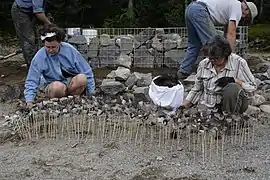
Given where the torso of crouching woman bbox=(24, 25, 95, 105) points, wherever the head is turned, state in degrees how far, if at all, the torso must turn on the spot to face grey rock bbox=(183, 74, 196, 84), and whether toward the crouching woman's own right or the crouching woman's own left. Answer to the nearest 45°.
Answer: approximately 135° to the crouching woman's own left

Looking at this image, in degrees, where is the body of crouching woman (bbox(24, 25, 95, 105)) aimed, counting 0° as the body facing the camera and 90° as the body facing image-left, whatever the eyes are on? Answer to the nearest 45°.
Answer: approximately 0°

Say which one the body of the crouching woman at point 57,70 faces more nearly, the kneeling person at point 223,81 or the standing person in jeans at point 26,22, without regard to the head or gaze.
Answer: the kneeling person

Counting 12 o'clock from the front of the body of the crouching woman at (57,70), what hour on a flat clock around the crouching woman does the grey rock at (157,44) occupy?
The grey rock is roughly at 7 o'clock from the crouching woman.

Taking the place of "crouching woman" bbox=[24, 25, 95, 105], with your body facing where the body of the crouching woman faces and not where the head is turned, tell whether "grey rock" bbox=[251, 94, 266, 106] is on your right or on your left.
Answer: on your left

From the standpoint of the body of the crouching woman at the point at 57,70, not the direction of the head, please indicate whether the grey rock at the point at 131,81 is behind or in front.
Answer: behind

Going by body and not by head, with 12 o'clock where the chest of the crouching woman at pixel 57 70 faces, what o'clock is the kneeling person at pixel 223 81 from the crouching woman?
The kneeling person is roughly at 10 o'clock from the crouching woman.

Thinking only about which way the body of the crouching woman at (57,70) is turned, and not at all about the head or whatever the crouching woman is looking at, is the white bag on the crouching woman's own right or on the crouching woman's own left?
on the crouching woman's own left

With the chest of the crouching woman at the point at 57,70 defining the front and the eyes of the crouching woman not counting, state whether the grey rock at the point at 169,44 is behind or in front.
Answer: behind
